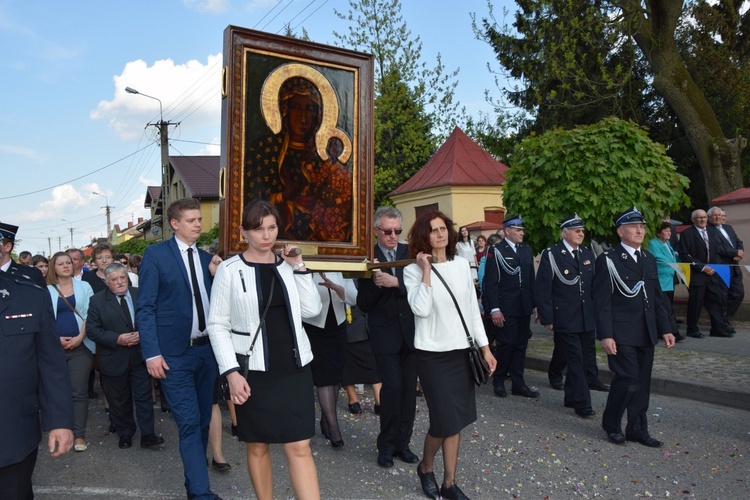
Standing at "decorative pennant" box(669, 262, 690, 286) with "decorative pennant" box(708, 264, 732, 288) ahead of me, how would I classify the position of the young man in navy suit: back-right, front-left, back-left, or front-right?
back-right

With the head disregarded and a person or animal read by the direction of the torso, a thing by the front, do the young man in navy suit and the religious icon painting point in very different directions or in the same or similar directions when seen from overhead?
same or similar directions

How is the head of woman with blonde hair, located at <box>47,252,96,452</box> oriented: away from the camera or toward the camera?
toward the camera

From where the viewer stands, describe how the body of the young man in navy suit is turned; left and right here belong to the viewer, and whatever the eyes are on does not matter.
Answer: facing the viewer and to the right of the viewer

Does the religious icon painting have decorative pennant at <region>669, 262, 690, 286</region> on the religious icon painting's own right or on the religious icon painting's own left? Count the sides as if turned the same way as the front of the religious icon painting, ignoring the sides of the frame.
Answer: on the religious icon painting's own left

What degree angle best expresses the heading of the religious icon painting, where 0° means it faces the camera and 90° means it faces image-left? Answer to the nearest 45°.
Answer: approximately 315°

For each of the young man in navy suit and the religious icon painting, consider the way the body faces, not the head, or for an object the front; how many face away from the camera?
0

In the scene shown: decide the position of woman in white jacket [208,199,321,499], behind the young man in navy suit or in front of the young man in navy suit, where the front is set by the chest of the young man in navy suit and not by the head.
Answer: in front
